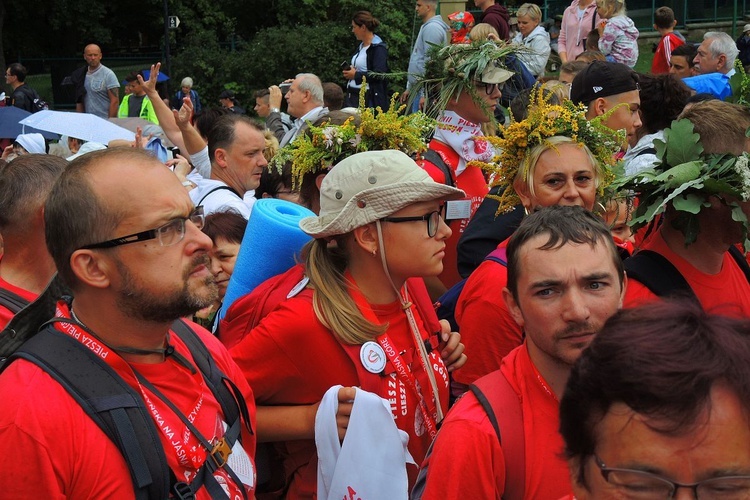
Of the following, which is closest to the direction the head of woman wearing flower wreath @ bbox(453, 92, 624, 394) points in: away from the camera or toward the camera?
toward the camera

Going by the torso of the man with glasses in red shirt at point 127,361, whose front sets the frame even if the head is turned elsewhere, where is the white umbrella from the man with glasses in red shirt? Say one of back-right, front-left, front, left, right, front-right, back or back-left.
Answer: back-left

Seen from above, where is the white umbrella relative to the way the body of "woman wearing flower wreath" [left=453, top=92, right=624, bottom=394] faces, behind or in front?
behind

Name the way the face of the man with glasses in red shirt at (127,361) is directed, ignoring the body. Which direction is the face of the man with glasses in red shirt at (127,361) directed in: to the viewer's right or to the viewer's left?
to the viewer's right

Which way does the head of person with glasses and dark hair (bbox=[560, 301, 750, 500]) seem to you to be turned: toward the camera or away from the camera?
toward the camera

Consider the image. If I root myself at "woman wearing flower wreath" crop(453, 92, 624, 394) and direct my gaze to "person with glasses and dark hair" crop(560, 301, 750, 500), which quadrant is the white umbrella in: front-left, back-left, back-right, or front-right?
back-right

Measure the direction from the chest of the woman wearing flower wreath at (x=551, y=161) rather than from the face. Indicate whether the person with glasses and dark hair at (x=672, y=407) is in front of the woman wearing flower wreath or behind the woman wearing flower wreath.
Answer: in front

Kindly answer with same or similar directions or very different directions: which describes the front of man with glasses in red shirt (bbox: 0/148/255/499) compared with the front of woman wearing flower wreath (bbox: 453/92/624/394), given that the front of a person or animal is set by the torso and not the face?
same or similar directions

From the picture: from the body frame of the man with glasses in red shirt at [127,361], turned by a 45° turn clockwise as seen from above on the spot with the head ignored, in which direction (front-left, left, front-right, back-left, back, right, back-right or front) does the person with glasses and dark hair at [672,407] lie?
front-left

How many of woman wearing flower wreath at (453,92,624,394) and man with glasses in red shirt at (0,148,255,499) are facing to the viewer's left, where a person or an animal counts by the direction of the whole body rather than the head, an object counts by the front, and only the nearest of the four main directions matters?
0

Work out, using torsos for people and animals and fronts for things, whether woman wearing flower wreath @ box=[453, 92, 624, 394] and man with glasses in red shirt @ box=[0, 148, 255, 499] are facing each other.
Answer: no

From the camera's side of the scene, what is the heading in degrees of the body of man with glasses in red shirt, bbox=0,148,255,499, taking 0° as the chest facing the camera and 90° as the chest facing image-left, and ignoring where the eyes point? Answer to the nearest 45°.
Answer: approximately 315°

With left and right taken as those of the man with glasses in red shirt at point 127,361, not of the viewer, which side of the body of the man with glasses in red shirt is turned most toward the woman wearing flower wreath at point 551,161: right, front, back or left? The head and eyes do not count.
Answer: left

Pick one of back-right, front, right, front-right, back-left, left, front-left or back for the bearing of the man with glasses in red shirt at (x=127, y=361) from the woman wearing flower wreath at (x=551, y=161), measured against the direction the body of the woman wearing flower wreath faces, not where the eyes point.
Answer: right
